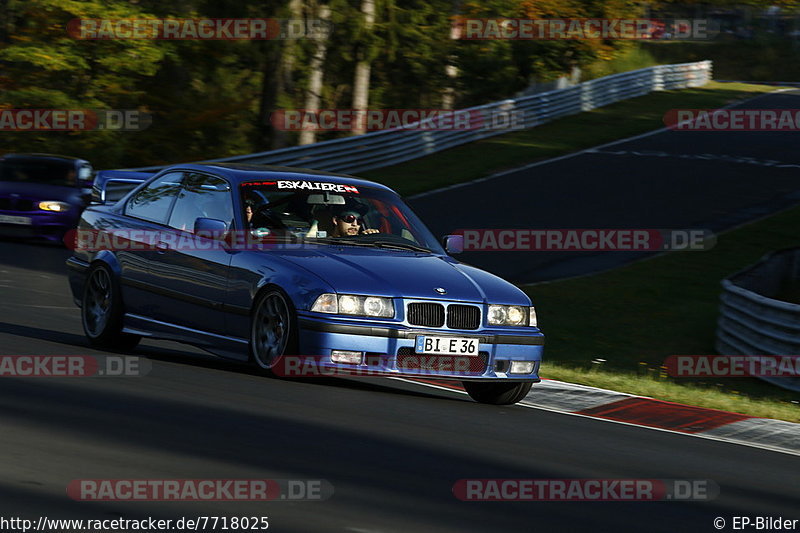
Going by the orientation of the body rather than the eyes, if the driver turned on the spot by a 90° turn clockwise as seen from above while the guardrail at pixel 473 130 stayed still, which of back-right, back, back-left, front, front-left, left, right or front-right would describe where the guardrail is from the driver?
back-right

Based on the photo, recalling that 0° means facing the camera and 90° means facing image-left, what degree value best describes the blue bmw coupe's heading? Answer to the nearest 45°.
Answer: approximately 315°

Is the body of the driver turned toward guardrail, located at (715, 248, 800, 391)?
no

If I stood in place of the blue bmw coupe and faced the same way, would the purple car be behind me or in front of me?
behind

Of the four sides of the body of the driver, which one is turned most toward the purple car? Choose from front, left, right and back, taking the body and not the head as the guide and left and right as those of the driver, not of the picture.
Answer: back

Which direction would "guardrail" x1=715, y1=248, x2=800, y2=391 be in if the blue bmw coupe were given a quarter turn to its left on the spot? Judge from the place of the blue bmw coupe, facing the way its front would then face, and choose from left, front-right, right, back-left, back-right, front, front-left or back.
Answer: front

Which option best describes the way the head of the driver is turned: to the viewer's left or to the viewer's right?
to the viewer's right

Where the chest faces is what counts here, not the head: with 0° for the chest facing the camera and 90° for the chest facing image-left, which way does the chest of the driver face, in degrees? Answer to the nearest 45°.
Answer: approximately 315°
